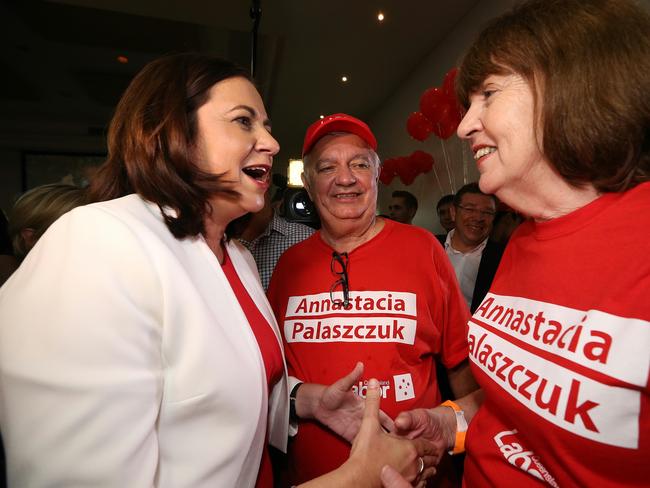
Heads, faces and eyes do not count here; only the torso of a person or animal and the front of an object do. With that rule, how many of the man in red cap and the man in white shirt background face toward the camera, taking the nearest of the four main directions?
2

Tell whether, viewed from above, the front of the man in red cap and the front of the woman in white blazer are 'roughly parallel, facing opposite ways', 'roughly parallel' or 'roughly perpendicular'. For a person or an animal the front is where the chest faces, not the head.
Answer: roughly perpendicular

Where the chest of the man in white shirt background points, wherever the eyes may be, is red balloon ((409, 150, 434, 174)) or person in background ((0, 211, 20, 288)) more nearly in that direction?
the person in background

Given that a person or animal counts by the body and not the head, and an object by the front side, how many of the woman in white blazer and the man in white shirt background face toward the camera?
1

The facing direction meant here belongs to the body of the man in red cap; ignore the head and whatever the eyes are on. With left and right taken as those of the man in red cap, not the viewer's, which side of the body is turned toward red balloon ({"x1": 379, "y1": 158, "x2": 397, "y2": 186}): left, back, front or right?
back

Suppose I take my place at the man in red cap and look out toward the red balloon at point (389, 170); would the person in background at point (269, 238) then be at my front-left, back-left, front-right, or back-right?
front-left

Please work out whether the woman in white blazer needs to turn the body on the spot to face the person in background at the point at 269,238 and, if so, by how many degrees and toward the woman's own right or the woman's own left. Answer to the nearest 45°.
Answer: approximately 90° to the woman's own left

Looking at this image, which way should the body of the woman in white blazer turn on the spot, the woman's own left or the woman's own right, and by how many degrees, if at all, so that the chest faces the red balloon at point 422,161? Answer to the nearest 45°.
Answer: approximately 45° to the woman's own left

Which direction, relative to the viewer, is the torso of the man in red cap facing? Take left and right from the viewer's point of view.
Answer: facing the viewer

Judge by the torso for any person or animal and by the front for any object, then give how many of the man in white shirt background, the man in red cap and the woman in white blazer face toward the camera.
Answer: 2

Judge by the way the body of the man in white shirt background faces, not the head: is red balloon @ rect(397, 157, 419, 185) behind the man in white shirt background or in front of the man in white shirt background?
behind

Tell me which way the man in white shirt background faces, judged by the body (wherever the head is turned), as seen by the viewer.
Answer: toward the camera

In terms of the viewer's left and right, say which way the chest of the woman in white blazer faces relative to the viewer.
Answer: facing to the right of the viewer

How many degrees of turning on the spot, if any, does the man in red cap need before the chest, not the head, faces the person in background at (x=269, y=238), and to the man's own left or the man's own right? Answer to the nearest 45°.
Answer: approximately 135° to the man's own right
